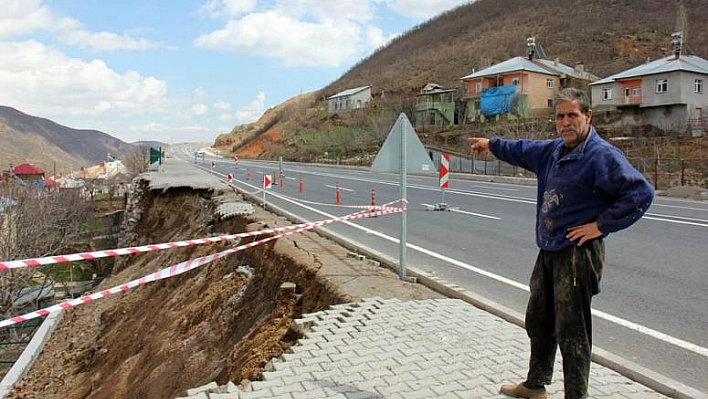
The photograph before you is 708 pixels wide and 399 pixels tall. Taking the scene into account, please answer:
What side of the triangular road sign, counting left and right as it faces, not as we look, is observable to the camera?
back

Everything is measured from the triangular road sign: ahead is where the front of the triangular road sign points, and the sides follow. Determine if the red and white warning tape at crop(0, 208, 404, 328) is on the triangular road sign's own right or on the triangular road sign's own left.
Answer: on the triangular road sign's own left

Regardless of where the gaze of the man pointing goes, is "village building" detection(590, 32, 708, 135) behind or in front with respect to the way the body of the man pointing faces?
behind

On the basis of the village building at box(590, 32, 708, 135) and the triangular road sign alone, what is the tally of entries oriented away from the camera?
1

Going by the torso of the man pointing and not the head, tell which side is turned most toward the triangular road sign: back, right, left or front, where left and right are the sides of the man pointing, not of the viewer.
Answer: right

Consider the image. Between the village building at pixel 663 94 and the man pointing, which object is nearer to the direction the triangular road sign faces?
the village building

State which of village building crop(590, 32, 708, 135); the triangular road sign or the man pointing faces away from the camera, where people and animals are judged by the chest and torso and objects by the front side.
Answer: the triangular road sign

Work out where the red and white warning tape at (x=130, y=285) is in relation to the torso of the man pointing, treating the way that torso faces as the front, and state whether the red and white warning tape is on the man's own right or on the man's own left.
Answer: on the man's own right

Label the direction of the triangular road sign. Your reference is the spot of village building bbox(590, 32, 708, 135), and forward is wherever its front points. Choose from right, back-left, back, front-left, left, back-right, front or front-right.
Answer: front-left

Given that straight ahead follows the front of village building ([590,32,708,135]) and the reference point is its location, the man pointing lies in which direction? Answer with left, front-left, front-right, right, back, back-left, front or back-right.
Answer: front-left

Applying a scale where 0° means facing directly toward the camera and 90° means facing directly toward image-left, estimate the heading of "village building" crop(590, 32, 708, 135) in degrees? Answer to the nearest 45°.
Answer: approximately 45°

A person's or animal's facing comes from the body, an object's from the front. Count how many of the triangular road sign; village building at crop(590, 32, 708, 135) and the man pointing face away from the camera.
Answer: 1

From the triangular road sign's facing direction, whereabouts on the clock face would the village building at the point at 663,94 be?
The village building is roughly at 1 o'clock from the triangular road sign.

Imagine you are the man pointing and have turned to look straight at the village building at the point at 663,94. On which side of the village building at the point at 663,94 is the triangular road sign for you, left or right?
left

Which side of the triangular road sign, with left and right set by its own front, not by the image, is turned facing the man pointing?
back
